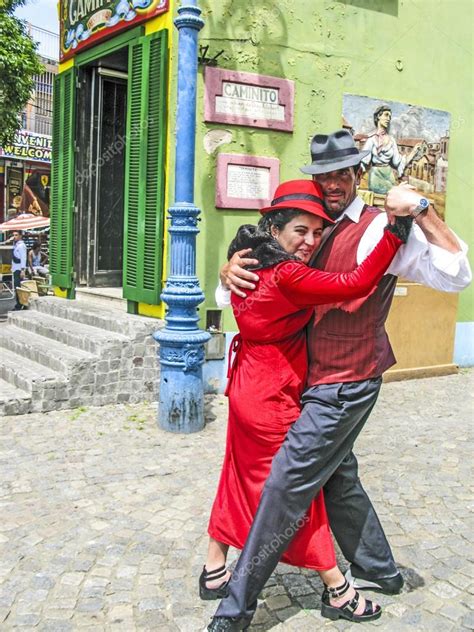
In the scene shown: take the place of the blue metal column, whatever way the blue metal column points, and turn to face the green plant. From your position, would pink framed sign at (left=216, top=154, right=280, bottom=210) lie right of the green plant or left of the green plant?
right

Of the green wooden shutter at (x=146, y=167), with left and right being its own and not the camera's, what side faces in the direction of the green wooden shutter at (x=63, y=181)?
right

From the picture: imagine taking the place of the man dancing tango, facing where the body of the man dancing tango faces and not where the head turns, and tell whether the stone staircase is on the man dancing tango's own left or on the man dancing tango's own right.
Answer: on the man dancing tango's own right

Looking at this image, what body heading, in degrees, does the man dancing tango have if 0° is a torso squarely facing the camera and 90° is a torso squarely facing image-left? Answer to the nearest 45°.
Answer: approximately 45°

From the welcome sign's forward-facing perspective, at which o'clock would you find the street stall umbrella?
The street stall umbrella is roughly at 12 o'clock from the welcome sign.

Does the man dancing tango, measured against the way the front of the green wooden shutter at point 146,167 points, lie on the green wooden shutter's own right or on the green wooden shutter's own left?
on the green wooden shutter's own left

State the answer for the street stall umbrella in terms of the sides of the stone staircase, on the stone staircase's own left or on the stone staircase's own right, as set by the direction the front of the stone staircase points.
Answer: on the stone staircase's own right
